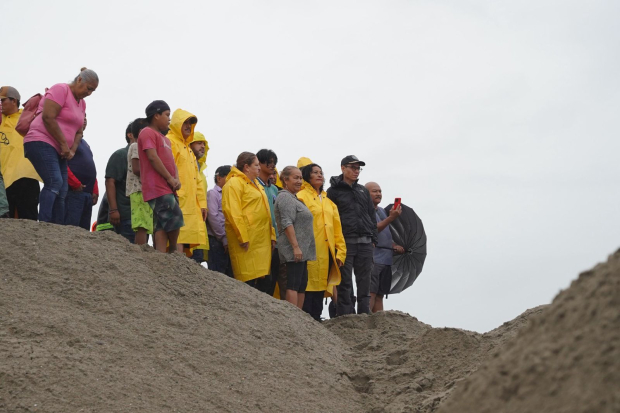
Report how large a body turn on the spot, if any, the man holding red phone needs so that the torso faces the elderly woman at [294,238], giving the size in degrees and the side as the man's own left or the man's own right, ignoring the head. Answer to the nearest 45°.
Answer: approximately 135° to the man's own right

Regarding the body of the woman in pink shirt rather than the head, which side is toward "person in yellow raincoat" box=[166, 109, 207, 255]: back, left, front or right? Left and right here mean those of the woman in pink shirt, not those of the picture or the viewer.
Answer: left

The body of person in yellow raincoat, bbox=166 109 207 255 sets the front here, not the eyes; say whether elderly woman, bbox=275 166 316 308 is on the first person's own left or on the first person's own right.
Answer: on the first person's own left

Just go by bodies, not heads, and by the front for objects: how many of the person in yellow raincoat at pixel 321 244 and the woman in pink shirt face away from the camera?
0

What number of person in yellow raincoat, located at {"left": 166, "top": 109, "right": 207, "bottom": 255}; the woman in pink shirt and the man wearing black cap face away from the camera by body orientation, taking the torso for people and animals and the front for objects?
0

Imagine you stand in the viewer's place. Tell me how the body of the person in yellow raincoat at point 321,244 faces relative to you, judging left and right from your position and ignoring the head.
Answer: facing the viewer and to the right of the viewer

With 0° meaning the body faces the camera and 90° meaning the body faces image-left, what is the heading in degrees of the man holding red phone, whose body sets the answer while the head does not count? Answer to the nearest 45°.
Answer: approximately 270°
